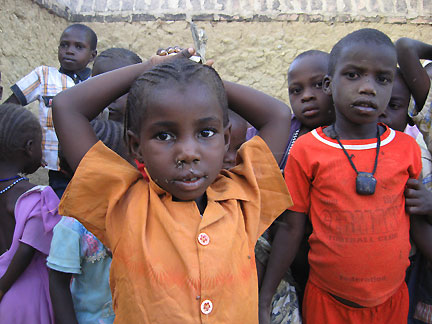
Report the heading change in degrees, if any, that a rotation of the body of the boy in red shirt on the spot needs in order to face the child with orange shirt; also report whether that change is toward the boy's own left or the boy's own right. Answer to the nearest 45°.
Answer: approximately 45° to the boy's own right

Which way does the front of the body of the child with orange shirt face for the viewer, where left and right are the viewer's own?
facing the viewer

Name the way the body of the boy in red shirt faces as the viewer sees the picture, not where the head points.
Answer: toward the camera

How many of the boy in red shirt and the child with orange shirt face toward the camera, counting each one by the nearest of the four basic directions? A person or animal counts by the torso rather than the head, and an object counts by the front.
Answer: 2

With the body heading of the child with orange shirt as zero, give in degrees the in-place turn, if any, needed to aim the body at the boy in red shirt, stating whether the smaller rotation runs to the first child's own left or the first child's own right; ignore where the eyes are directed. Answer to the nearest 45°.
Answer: approximately 90° to the first child's own left
